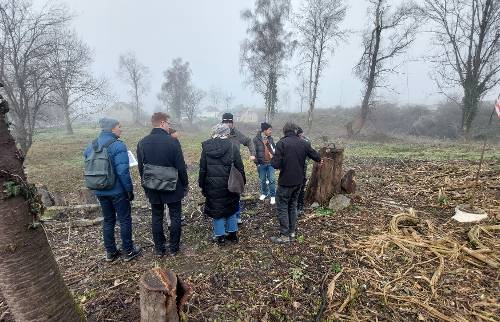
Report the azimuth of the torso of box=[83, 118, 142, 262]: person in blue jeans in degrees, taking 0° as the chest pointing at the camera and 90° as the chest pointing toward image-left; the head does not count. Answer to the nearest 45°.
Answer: approximately 225°

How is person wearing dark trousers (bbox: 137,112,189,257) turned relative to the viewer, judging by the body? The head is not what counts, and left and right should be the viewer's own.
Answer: facing away from the viewer

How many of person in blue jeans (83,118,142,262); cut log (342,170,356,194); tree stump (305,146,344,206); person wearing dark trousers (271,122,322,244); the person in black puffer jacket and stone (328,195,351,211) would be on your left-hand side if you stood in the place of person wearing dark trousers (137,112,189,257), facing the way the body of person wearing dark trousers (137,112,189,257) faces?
1

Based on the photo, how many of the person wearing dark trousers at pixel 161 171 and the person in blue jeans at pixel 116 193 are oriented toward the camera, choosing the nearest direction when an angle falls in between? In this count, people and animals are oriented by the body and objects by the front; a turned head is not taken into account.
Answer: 0

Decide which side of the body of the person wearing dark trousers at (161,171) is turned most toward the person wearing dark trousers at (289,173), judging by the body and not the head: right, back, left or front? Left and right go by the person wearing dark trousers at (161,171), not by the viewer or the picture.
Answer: right

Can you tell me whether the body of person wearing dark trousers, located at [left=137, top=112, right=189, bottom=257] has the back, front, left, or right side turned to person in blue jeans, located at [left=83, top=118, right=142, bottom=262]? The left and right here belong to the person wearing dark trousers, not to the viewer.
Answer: left

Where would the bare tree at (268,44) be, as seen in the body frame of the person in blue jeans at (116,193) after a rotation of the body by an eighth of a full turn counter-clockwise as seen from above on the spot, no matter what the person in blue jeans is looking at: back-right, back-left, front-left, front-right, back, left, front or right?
front-right

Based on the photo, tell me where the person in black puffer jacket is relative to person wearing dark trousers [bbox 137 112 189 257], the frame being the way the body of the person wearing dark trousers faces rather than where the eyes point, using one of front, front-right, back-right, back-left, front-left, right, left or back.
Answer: right
